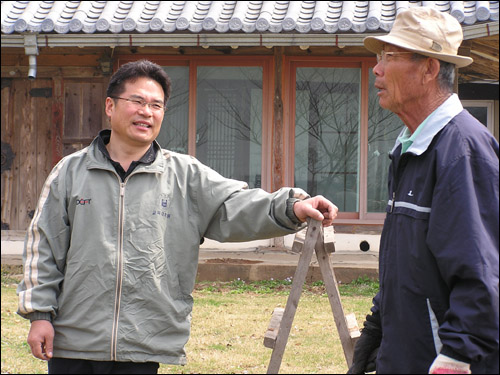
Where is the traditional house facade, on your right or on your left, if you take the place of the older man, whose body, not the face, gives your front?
on your right

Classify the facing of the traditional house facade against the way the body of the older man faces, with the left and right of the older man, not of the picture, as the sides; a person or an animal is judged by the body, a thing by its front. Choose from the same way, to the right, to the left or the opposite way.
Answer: to the left

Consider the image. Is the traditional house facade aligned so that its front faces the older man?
yes

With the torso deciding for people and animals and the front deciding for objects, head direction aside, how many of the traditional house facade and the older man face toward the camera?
1

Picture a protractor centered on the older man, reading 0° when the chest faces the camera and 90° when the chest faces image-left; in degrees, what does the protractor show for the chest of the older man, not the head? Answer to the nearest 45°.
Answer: approximately 90°

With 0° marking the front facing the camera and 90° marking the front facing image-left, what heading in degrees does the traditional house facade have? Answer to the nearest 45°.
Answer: approximately 0°

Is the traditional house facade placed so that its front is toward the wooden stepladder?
yes
